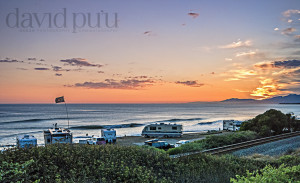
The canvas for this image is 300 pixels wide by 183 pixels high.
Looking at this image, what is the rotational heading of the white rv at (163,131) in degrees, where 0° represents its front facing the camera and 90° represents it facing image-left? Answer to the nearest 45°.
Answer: approximately 90°

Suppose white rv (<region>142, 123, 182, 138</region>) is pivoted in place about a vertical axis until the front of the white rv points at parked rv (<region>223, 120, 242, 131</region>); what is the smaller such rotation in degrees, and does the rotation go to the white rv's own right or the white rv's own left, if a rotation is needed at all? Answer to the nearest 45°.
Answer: approximately 135° to the white rv's own right

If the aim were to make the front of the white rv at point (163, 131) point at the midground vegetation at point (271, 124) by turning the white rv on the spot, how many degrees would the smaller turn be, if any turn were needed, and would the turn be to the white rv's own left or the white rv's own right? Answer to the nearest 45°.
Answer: approximately 135° to the white rv's own left

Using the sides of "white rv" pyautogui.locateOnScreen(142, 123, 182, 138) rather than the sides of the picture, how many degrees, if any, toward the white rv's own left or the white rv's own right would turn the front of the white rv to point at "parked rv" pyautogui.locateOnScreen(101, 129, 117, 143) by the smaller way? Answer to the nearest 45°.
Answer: approximately 45° to the white rv's own left

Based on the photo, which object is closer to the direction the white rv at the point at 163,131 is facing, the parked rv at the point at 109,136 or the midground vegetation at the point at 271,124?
the parked rv
